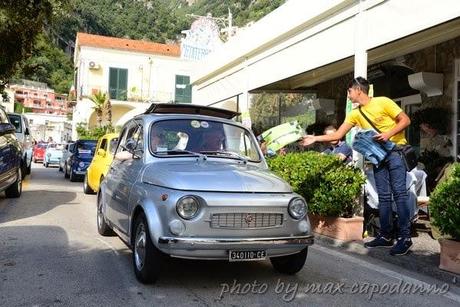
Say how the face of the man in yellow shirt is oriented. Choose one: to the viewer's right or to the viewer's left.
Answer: to the viewer's left

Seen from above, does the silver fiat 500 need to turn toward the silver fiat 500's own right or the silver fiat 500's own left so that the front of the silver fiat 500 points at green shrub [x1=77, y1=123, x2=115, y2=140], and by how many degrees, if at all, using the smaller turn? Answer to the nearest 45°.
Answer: approximately 135° to the silver fiat 500's own left

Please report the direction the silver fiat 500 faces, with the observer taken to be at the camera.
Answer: facing the viewer and to the right of the viewer

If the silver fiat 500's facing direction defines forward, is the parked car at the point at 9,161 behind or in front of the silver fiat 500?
behind

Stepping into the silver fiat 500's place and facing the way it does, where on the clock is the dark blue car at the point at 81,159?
The dark blue car is roughly at 7 o'clock from the silver fiat 500.

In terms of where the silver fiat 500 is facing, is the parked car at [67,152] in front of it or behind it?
behind

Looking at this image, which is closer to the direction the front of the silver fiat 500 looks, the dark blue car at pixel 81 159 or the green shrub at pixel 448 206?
the green shrub

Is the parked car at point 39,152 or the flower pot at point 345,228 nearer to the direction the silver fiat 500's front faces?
the flower pot

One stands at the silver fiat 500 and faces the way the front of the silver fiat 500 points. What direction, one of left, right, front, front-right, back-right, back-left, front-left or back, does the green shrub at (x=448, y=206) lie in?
front-left

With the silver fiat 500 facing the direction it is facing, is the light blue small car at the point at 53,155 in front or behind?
behind

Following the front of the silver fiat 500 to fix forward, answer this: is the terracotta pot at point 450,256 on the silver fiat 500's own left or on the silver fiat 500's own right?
on the silver fiat 500's own left

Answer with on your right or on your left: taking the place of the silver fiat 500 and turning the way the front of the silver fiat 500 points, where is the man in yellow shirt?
on your left

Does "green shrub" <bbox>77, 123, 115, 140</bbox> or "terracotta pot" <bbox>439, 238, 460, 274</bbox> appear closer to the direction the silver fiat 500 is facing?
the terracotta pot

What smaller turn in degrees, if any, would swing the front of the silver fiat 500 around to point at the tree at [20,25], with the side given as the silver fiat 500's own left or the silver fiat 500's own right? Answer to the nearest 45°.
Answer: approximately 180°

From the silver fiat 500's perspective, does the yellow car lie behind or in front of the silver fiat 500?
behind

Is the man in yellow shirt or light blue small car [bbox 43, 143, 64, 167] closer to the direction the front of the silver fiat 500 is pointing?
the man in yellow shirt
